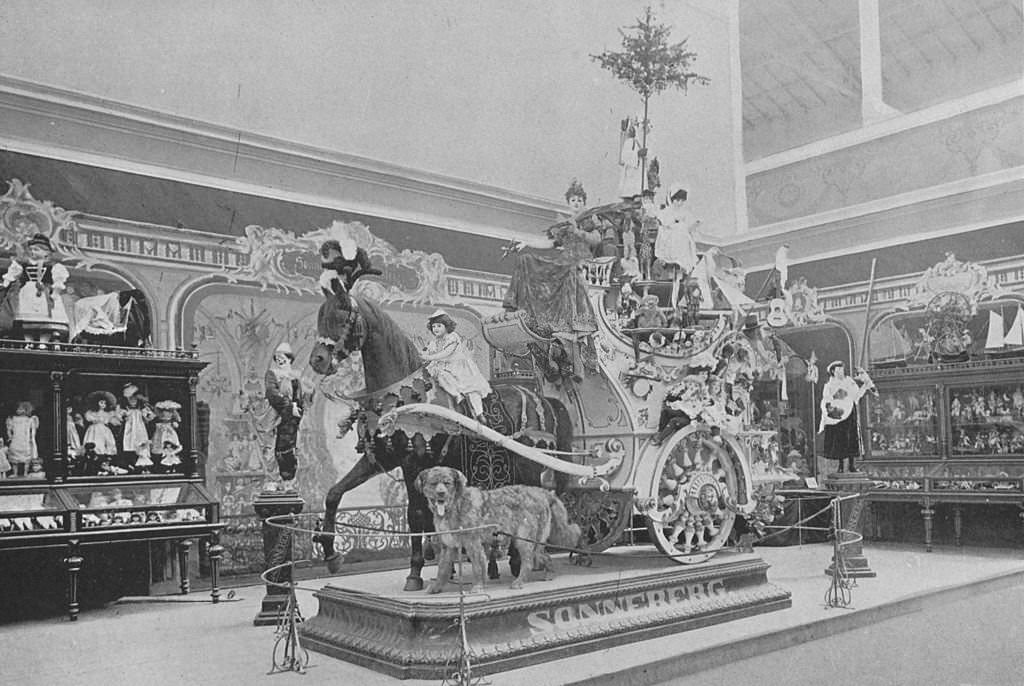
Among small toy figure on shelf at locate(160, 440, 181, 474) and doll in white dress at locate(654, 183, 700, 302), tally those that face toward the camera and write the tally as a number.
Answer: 2

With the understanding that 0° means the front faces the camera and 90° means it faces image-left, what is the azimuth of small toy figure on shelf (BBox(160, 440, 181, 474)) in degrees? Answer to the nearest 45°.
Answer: approximately 0°

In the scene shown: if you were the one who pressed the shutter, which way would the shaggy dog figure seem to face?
facing the viewer and to the left of the viewer

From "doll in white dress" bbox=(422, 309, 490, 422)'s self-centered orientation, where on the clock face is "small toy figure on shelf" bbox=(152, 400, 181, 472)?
The small toy figure on shelf is roughly at 3 o'clock from the doll in white dress.

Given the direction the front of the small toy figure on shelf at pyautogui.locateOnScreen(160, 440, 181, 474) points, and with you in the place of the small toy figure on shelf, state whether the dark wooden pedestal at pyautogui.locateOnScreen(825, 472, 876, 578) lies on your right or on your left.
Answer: on your left

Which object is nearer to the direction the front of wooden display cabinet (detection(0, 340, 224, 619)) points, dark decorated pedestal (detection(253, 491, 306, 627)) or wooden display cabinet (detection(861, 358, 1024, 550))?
the dark decorated pedestal

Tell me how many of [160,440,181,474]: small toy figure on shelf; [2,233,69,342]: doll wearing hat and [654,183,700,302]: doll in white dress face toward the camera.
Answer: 3

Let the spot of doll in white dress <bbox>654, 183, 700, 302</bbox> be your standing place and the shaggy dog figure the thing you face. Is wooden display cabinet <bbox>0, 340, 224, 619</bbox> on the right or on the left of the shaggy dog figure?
right
